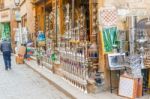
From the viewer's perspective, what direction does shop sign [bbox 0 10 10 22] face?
toward the camera

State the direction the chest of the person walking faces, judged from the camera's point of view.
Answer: away from the camera

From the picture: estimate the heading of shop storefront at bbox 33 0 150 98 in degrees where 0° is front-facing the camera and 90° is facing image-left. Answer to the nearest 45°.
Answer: approximately 45°

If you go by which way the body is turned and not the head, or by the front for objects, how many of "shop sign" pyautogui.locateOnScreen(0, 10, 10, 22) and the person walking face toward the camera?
1
